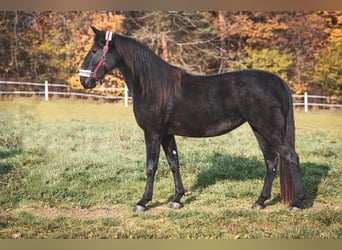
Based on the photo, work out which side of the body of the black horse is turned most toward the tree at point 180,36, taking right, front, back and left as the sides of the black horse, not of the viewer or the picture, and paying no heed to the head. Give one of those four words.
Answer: right

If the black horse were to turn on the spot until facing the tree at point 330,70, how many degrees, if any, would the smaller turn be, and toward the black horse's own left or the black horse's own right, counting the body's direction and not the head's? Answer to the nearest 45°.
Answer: approximately 135° to the black horse's own right

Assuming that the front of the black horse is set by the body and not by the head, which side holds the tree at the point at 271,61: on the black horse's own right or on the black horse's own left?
on the black horse's own right

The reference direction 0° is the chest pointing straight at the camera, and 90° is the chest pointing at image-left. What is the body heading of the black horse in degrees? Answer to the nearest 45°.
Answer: approximately 90°

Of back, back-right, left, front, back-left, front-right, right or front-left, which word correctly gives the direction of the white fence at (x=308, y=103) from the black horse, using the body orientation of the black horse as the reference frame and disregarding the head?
back-right
